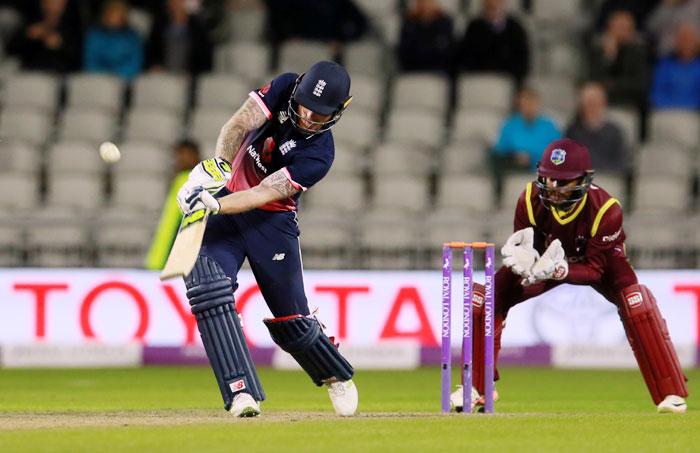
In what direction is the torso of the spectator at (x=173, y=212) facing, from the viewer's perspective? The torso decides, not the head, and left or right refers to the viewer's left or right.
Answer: facing the viewer

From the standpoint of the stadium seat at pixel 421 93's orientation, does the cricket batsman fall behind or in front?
in front

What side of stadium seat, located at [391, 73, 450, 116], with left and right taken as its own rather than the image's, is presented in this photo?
front

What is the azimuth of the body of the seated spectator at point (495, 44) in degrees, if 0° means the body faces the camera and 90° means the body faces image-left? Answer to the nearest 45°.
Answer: approximately 0°

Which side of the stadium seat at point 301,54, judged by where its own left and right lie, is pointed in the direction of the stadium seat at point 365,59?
left

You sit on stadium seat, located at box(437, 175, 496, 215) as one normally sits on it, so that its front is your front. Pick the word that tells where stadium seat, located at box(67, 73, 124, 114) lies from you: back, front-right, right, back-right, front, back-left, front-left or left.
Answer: right

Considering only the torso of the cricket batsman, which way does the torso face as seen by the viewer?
toward the camera

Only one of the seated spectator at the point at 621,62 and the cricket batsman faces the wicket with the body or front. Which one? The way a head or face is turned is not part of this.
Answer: the seated spectator

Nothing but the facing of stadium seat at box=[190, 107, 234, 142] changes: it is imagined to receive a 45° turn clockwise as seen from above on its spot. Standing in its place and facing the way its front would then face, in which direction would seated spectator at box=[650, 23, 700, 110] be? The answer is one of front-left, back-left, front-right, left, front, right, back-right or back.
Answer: back-left
